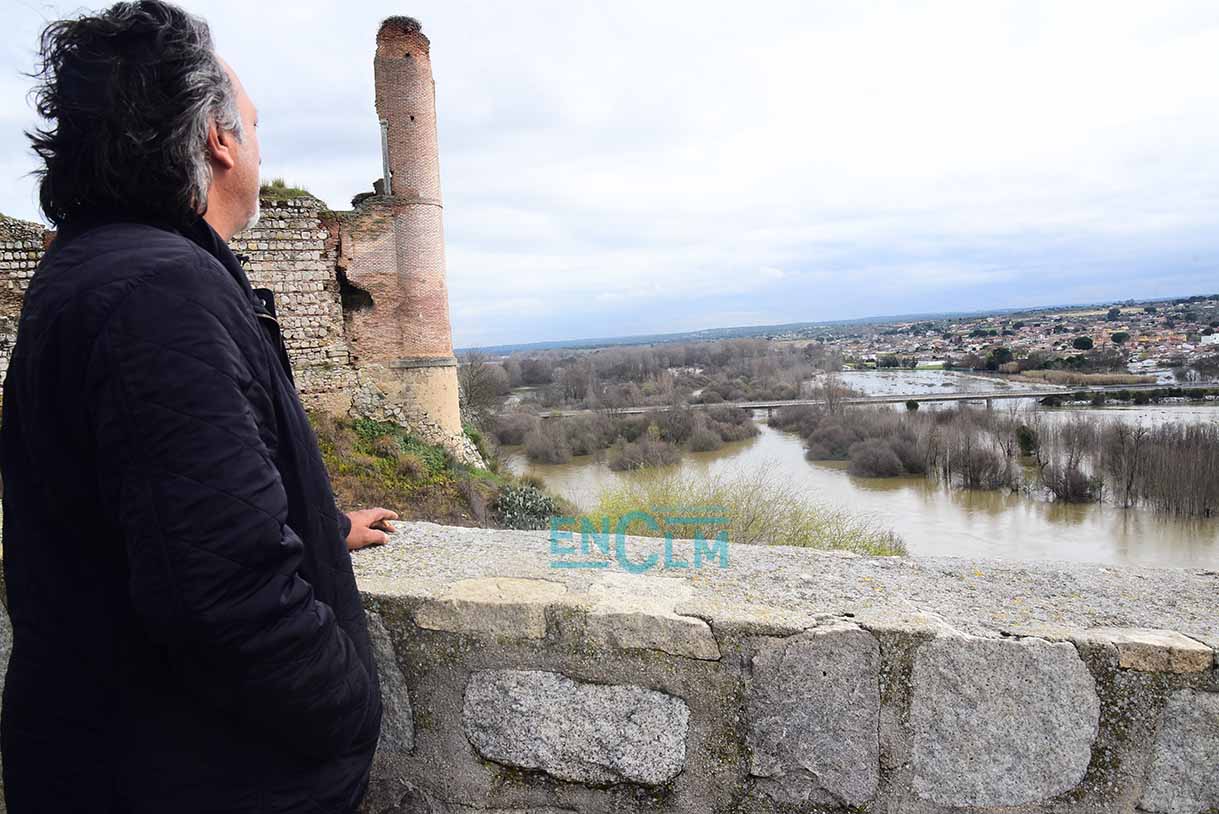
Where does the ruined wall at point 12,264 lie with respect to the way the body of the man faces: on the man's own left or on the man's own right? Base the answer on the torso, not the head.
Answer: on the man's own left

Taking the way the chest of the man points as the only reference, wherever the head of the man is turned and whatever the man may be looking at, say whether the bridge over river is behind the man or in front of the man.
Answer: in front

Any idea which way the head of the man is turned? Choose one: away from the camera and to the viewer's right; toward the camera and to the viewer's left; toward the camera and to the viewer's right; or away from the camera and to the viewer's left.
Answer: away from the camera and to the viewer's right

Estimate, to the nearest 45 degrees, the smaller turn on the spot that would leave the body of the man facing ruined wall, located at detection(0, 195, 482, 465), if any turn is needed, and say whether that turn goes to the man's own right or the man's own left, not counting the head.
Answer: approximately 45° to the man's own left

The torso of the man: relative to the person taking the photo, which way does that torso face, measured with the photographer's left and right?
facing away from the viewer and to the right of the viewer

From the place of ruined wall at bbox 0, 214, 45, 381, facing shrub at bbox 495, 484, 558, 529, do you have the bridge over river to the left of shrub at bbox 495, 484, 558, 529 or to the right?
left

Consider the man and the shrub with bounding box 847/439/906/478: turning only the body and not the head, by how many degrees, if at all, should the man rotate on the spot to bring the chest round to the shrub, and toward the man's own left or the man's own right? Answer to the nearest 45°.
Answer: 0° — they already face it
